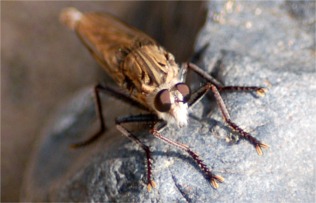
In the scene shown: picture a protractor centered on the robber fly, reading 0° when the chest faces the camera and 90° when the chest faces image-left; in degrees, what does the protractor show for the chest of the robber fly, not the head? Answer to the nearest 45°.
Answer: approximately 315°
